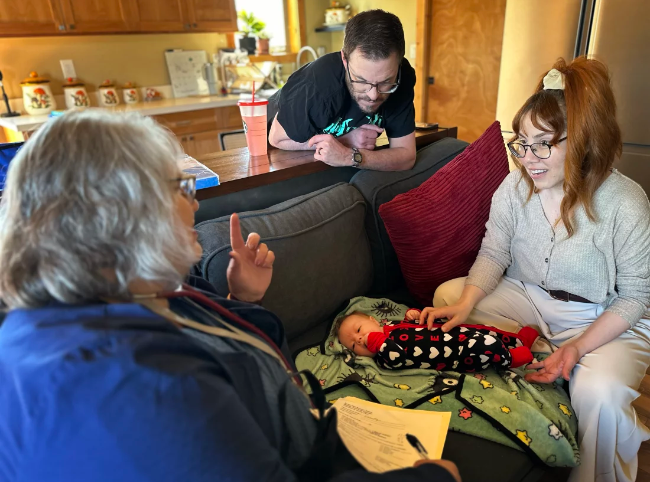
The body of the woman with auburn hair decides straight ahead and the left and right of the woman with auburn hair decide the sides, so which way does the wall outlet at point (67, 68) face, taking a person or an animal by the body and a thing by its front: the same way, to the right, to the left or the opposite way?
to the left

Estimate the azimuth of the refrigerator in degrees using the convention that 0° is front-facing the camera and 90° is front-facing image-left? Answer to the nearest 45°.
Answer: approximately 0°

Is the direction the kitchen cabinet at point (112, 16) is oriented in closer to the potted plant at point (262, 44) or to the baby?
the baby

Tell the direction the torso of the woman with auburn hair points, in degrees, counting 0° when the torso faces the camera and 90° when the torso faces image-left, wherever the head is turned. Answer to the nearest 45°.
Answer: approximately 45°

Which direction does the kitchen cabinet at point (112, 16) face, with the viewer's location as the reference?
facing the viewer

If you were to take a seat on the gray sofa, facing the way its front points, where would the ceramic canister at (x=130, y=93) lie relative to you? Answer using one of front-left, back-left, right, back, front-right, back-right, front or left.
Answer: back

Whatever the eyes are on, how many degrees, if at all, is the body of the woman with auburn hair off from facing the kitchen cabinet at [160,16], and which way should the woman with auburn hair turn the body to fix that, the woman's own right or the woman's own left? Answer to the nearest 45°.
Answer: approximately 90° to the woman's own right

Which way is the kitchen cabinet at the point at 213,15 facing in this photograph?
toward the camera

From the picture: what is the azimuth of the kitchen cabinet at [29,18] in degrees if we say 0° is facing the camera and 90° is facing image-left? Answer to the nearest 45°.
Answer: approximately 0°

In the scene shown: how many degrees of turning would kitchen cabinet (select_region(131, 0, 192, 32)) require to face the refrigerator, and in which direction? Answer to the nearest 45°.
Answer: approximately 45° to its left

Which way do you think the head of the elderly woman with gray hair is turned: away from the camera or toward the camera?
away from the camera

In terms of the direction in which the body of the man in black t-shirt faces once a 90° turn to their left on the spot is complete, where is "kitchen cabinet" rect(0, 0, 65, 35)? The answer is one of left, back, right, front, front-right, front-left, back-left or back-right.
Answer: left

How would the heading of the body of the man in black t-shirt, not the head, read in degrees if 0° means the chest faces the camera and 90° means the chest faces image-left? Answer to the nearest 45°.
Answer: approximately 315°

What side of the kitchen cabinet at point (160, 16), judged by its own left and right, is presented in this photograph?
front
